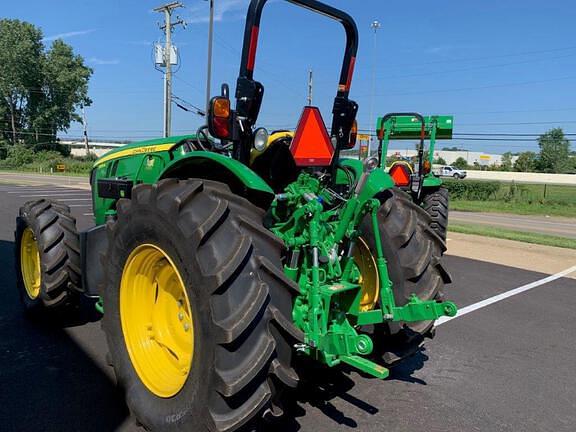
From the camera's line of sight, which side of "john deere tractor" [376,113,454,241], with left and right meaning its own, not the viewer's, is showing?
back

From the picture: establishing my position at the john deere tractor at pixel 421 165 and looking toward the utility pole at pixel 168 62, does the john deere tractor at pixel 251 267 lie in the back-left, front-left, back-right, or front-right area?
back-left

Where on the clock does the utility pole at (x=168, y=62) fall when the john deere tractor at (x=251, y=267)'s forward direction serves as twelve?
The utility pole is roughly at 1 o'clock from the john deere tractor.

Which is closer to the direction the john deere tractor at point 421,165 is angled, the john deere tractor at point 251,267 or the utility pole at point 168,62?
the utility pole

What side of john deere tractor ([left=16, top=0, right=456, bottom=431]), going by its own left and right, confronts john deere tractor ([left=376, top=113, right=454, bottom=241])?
right

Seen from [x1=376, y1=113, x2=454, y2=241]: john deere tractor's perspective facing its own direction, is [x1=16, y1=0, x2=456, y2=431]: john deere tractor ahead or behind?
behind

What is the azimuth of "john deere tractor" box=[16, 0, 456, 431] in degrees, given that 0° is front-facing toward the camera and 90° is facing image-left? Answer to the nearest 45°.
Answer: approximately 135°
